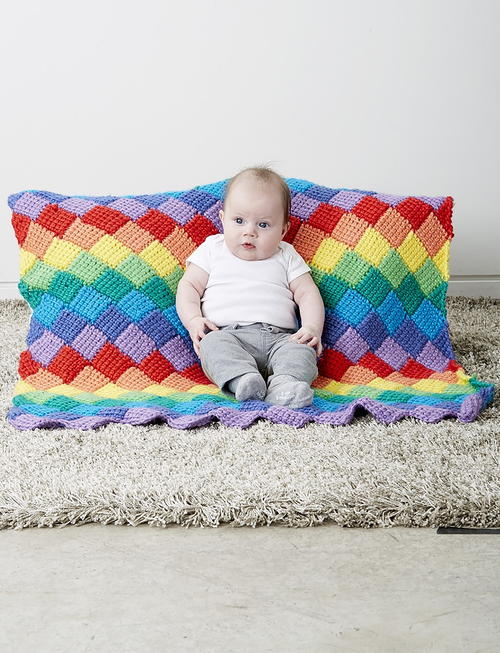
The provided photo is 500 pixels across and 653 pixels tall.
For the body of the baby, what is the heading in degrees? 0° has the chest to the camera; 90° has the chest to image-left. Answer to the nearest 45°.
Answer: approximately 0°
